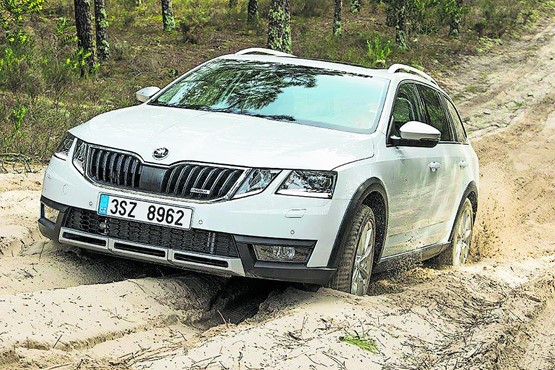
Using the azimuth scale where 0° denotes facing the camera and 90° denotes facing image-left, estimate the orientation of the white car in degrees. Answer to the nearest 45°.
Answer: approximately 45°

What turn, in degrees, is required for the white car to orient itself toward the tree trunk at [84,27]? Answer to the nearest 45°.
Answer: approximately 135° to its right

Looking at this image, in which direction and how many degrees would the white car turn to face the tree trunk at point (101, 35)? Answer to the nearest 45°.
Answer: approximately 135° to its right

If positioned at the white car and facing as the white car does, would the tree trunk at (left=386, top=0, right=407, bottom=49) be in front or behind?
behind

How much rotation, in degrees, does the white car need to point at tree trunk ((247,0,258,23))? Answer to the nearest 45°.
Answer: approximately 135° to its right

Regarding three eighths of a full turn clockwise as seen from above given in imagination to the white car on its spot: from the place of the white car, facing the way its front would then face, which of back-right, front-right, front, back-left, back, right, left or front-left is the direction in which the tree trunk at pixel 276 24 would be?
front

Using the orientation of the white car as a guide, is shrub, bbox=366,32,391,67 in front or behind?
behind

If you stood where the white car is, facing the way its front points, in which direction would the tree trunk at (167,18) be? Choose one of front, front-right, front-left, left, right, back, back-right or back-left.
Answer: back-right

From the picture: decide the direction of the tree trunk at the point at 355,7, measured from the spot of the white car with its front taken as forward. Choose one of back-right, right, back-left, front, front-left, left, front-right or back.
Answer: back-right
